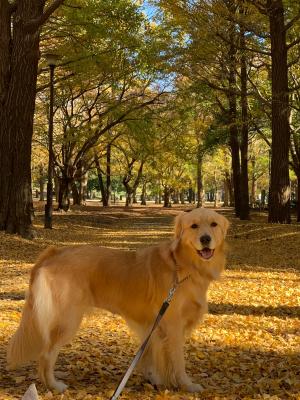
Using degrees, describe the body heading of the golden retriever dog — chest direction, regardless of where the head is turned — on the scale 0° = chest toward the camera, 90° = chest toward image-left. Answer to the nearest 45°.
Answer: approximately 270°

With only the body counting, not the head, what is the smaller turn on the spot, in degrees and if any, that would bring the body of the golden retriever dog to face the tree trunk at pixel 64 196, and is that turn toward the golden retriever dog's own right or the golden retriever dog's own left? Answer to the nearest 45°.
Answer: approximately 90° to the golden retriever dog's own left
